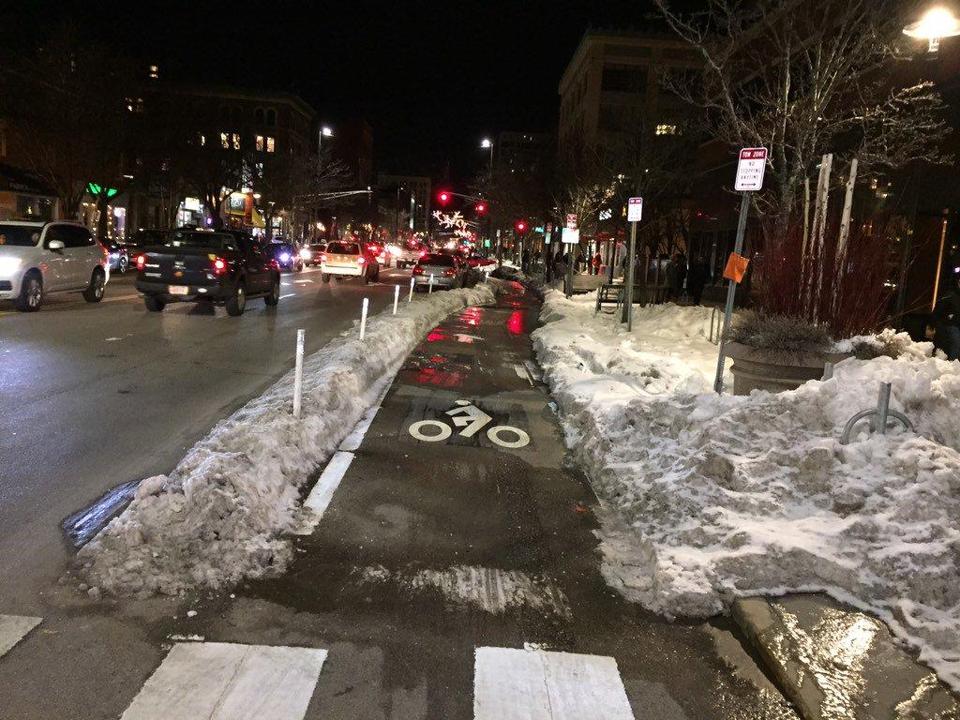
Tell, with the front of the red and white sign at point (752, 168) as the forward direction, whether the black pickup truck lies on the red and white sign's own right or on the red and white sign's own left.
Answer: on the red and white sign's own right

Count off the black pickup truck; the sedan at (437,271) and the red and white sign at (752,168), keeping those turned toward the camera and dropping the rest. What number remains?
1

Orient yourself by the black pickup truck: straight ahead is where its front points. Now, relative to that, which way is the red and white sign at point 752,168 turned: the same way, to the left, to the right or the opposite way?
the opposite way

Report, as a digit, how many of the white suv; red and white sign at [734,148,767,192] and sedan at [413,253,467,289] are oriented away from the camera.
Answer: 1

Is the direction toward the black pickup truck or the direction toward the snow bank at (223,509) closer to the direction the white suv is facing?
the snow bank

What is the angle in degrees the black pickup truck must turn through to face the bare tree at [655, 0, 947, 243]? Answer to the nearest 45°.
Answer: approximately 90° to its right

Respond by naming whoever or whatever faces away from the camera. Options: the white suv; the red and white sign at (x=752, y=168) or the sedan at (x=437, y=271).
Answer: the sedan

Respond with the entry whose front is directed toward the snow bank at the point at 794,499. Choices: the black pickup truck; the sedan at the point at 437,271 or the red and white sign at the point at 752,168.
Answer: the red and white sign

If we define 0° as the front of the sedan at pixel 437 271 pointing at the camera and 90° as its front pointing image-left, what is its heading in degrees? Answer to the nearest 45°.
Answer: approximately 180°

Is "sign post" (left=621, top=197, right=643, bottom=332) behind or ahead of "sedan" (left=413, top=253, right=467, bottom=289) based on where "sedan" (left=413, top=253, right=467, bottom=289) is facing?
behind

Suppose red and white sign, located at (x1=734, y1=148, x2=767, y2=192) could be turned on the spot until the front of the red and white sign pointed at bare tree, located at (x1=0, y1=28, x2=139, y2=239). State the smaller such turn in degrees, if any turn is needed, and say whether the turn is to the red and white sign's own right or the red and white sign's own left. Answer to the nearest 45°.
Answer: approximately 135° to the red and white sign's own right

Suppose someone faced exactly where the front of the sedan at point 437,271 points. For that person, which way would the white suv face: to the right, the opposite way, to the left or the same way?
the opposite way

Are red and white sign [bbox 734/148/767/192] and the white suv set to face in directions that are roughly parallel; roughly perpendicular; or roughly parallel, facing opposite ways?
roughly parallel

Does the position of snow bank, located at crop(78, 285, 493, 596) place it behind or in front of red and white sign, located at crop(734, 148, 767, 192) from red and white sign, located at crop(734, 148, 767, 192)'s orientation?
in front

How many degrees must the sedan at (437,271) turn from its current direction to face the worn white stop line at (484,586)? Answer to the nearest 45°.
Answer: approximately 180°

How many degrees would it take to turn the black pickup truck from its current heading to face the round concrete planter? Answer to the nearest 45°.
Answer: approximately 90° to its right

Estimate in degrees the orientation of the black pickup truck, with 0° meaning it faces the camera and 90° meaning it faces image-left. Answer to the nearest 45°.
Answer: approximately 225°

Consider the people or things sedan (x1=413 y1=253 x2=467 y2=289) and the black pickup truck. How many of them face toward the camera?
0

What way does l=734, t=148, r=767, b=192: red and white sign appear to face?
toward the camera

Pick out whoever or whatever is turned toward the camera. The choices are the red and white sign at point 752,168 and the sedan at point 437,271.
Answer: the red and white sign

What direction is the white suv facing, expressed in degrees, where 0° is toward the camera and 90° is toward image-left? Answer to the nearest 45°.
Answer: approximately 45°
